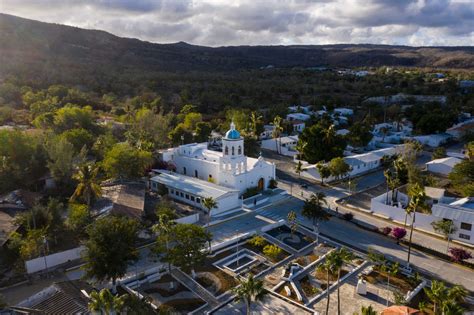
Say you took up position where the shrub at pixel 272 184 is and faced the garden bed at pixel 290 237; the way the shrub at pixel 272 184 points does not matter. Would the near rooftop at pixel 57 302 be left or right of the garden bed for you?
right

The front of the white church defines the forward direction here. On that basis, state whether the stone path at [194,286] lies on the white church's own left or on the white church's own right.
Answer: on the white church's own right

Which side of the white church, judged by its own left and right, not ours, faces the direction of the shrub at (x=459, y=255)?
front

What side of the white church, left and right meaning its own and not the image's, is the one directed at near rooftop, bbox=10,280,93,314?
right

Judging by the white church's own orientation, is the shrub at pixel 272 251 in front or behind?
in front

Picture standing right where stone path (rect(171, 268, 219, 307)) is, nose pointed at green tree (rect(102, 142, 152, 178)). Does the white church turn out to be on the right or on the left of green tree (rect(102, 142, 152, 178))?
right

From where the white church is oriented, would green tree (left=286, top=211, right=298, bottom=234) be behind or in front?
in front

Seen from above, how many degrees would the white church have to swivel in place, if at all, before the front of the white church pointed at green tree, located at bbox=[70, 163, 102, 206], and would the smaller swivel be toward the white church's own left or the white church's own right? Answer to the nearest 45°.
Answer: approximately 90° to the white church's own right

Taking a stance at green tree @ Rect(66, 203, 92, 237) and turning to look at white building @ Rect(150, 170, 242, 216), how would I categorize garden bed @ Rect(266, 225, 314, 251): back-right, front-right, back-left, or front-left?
front-right

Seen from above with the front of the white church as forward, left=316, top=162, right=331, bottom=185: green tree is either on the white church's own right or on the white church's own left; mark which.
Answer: on the white church's own left

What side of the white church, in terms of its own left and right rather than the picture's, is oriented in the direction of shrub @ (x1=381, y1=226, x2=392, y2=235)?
front

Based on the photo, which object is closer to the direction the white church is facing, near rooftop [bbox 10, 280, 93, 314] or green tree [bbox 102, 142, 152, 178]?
the near rooftop

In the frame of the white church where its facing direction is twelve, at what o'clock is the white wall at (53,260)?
The white wall is roughly at 3 o'clock from the white church.

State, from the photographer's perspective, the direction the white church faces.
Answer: facing the viewer and to the right of the viewer

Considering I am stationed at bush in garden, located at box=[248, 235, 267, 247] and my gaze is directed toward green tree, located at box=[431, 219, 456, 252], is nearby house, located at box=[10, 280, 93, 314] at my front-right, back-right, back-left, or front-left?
back-right
